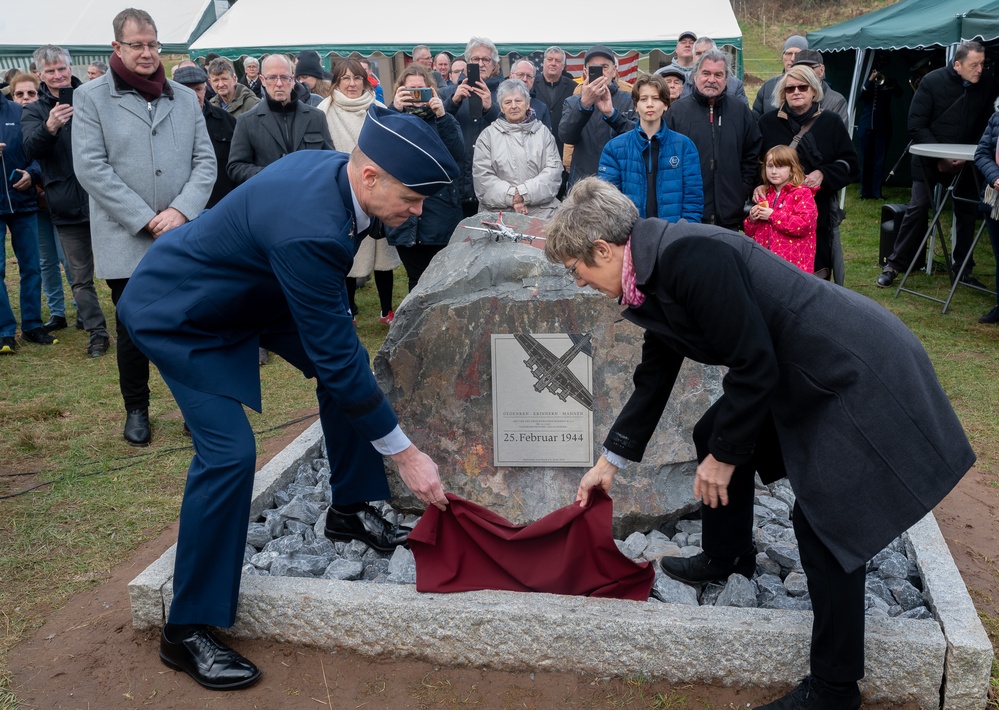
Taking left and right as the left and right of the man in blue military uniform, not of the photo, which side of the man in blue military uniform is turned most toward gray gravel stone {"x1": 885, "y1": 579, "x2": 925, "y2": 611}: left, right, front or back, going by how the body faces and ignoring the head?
front

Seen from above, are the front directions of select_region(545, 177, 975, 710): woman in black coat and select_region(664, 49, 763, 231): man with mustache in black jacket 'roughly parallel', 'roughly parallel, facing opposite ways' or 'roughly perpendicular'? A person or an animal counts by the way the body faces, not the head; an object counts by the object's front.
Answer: roughly perpendicular

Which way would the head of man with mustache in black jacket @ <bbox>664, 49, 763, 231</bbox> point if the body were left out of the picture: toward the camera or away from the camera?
toward the camera

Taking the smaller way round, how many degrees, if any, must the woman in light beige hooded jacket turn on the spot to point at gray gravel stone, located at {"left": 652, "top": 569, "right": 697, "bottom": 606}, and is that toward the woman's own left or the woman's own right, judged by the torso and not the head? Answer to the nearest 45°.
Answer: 0° — they already face it

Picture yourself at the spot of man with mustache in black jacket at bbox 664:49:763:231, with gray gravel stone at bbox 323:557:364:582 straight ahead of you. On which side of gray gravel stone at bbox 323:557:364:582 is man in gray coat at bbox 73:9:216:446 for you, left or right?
right

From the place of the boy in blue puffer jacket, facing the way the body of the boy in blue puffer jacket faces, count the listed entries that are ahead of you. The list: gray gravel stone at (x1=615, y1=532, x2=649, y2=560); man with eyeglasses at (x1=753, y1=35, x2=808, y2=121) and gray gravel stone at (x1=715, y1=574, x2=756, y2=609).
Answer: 2

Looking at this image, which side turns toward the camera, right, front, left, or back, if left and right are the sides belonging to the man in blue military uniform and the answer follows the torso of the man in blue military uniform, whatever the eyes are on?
right

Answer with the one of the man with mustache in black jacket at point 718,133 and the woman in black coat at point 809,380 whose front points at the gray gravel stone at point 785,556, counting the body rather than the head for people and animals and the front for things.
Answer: the man with mustache in black jacket

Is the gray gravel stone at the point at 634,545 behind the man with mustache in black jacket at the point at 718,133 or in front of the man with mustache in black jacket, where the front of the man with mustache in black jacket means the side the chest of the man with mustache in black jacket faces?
in front

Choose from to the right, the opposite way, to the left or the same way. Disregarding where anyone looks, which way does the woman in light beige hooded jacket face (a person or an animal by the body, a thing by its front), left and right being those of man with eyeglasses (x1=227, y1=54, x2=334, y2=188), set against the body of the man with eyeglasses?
the same way

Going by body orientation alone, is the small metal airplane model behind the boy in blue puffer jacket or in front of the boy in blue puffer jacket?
in front

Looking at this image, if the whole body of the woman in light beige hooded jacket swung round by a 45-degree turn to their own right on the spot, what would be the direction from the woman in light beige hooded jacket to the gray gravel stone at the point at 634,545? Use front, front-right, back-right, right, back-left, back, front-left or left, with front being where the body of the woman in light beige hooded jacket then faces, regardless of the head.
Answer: front-left

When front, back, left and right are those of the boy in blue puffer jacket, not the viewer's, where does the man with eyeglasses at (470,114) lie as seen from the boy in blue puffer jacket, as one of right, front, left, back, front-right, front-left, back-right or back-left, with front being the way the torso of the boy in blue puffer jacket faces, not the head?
back-right

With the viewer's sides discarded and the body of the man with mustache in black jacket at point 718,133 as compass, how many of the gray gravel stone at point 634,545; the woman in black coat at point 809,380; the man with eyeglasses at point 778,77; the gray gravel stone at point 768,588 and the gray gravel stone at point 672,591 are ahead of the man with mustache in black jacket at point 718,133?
4

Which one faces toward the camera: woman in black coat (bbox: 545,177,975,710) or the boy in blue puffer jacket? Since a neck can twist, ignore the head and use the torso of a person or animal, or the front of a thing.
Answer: the boy in blue puffer jacket

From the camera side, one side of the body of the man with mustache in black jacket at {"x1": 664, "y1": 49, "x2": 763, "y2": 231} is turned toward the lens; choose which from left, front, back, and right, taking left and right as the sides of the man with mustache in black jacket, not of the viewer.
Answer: front

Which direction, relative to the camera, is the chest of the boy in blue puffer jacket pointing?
toward the camera

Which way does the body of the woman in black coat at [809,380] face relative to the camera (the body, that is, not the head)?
to the viewer's left
